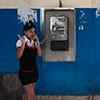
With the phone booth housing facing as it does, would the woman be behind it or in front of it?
in front

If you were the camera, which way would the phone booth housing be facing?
facing the viewer
